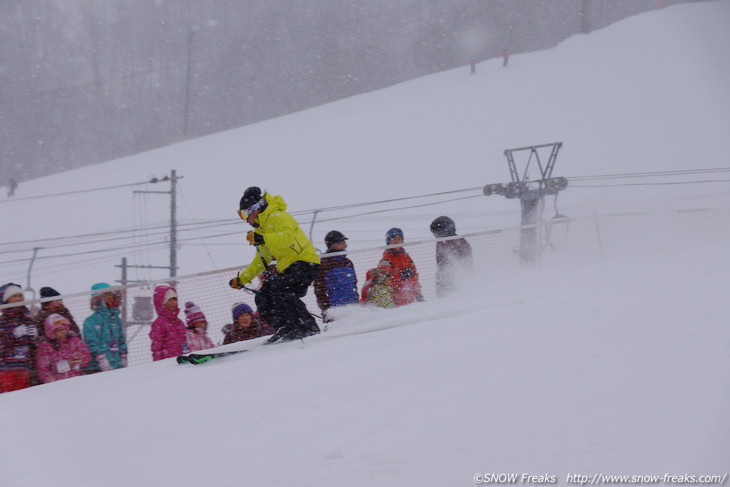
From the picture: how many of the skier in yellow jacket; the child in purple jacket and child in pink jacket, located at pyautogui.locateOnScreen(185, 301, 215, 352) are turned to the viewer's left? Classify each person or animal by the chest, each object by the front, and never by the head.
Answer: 1

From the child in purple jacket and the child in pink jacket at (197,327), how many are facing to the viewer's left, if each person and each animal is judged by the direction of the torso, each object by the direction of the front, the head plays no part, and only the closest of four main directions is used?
0

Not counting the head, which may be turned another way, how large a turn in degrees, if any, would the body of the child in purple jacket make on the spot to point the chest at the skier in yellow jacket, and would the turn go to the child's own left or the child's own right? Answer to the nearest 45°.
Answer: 0° — they already face them

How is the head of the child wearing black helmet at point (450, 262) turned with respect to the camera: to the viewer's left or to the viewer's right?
to the viewer's left

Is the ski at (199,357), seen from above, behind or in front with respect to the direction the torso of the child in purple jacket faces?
in front

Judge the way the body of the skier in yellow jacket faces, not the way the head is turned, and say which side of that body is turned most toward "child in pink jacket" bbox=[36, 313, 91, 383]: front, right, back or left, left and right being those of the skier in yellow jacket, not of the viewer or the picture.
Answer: front

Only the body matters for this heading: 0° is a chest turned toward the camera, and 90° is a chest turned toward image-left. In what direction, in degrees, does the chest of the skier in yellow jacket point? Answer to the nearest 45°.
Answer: approximately 90°

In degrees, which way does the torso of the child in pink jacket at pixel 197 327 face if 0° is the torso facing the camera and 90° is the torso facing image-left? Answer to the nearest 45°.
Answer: approximately 315°

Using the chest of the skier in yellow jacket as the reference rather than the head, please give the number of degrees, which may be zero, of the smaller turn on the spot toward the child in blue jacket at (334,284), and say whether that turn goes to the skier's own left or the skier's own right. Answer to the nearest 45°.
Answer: approximately 135° to the skier's own right

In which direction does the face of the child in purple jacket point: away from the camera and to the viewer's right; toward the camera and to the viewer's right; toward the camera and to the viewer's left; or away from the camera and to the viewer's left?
toward the camera and to the viewer's right

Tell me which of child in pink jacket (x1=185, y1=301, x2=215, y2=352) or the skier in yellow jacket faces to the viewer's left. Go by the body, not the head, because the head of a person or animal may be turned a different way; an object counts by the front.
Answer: the skier in yellow jacket
